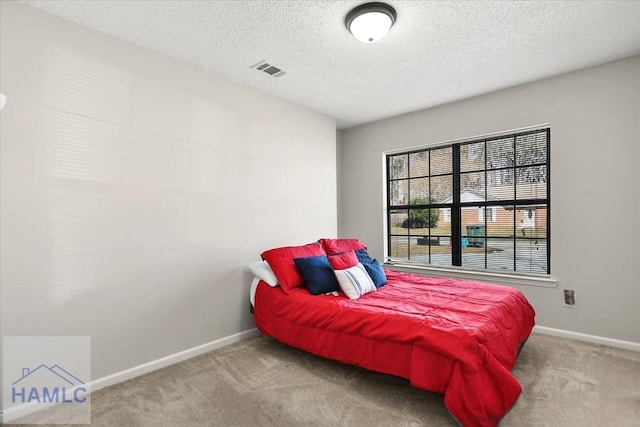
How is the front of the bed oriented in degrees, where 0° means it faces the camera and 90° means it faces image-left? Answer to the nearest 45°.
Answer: approximately 315°
